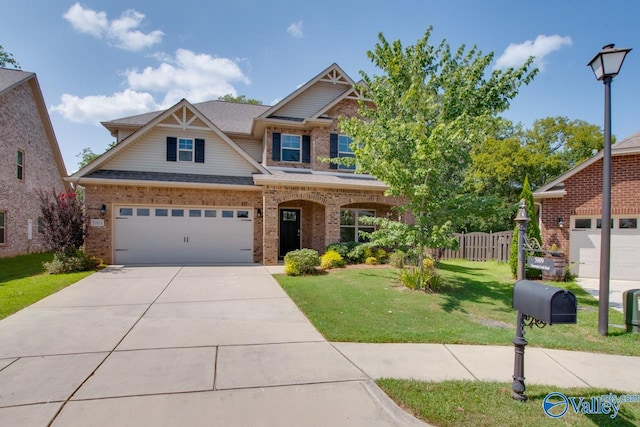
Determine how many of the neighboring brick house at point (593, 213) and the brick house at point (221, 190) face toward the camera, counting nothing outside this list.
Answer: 2

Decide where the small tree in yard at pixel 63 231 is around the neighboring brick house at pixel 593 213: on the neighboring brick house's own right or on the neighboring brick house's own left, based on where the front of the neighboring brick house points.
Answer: on the neighboring brick house's own right

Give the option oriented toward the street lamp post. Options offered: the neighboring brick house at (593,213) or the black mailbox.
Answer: the neighboring brick house

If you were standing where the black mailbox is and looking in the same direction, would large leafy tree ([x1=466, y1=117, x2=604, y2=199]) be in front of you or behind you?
behind

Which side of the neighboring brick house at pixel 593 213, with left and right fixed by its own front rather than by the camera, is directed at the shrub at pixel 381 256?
right

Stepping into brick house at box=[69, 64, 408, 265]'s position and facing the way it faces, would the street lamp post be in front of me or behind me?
in front

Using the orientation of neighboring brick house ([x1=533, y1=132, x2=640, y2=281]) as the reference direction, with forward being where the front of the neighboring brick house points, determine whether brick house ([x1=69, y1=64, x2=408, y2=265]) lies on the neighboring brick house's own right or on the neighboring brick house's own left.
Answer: on the neighboring brick house's own right

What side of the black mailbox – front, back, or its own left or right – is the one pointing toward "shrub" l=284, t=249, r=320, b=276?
back

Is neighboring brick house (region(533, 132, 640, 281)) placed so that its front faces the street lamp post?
yes

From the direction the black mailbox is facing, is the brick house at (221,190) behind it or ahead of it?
behind

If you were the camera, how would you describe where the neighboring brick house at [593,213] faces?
facing the viewer

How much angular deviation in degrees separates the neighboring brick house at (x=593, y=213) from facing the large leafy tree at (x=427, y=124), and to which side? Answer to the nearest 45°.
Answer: approximately 45° to its right

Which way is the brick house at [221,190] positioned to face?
toward the camera
